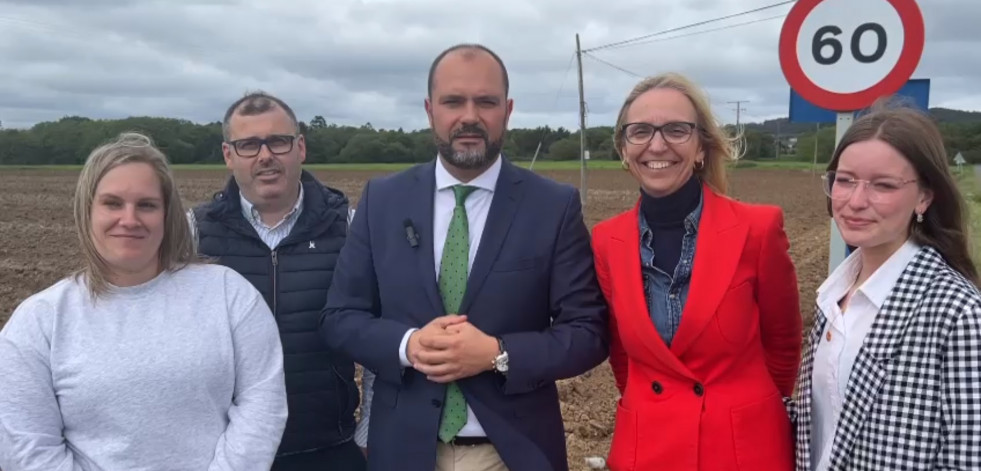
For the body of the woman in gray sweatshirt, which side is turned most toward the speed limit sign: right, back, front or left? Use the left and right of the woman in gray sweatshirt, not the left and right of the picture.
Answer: left

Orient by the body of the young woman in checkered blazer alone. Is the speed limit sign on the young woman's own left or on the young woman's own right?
on the young woman's own right

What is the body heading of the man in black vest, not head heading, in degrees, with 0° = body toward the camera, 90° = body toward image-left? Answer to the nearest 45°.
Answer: approximately 0°

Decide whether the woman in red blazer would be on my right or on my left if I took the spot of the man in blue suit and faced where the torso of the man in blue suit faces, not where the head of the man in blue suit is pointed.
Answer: on my left
